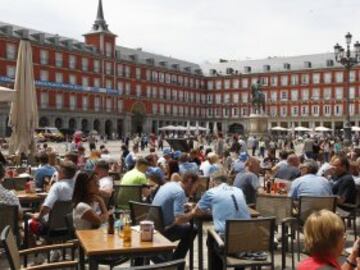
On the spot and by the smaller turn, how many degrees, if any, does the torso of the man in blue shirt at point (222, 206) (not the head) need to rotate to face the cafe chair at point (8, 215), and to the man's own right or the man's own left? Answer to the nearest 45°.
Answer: approximately 45° to the man's own left

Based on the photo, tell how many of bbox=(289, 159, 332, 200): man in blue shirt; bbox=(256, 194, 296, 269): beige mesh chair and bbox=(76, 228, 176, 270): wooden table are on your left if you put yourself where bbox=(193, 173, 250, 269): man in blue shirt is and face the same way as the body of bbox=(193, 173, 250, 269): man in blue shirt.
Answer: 1

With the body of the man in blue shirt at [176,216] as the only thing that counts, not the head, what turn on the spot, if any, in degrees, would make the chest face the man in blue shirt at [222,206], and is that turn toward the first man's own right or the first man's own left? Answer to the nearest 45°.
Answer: approximately 45° to the first man's own right

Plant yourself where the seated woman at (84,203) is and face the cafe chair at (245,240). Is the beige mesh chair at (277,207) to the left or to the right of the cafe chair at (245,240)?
left

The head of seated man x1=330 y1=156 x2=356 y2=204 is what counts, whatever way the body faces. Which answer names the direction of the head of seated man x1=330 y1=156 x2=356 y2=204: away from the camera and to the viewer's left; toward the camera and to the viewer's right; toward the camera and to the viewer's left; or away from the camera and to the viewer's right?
toward the camera and to the viewer's left

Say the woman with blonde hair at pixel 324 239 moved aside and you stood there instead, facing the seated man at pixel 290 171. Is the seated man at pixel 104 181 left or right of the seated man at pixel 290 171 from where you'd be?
left

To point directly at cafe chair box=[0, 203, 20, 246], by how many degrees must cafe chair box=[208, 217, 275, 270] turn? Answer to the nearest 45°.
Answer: approximately 45° to its left

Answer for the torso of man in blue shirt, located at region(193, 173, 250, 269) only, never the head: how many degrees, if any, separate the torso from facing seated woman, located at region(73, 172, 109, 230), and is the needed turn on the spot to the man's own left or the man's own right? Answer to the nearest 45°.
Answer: approximately 45° to the man's own left
